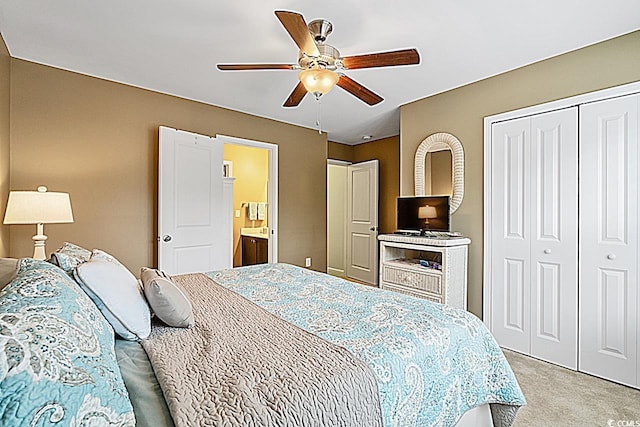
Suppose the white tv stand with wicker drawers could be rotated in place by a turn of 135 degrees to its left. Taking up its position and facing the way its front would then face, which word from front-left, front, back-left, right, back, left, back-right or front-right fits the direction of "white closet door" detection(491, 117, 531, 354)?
front

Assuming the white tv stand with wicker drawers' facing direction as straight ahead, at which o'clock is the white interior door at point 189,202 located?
The white interior door is roughly at 1 o'clock from the white tv stand with wicker drawers.

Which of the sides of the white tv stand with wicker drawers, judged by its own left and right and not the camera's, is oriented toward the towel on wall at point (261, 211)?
right

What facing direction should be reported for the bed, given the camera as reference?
facing away from the viewer and to the right of the viewer

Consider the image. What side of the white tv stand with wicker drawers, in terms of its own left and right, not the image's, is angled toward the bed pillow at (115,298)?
front

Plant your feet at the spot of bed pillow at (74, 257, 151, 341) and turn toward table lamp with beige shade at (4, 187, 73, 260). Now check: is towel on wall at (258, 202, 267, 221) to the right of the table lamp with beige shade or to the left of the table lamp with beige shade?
right

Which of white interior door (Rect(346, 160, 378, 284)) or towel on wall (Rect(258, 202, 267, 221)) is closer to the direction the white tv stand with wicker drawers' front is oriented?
the towel on wall

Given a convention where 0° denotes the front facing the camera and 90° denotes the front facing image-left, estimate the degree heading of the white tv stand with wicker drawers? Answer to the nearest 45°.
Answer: approximately 45°

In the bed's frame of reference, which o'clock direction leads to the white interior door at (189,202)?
The white interior door is roughly at 10 o'clock from the bed.
